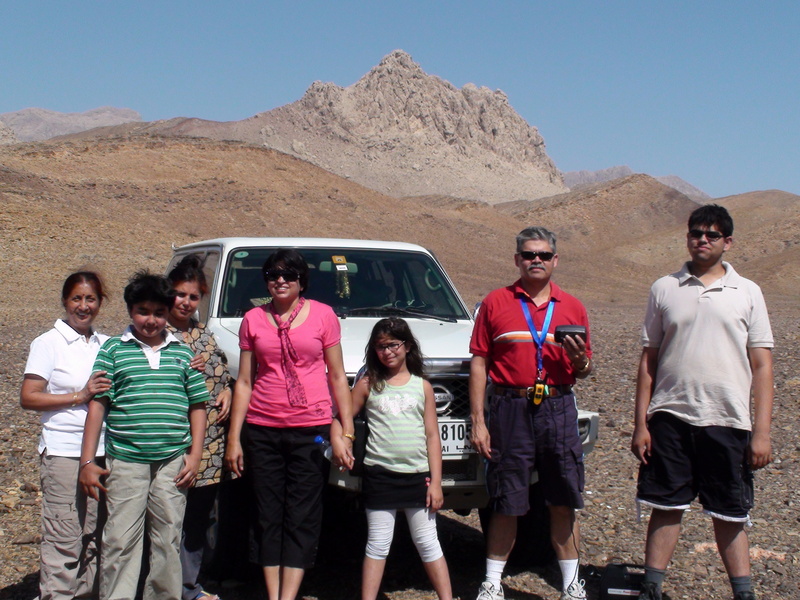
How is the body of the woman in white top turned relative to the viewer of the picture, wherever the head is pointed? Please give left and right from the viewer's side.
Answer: facing the viewer and to the right of the viewer

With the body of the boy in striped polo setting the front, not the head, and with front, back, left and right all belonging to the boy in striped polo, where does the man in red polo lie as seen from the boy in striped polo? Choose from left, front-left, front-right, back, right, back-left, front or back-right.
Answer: left

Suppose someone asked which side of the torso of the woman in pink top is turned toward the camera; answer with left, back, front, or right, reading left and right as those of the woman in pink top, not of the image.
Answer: front

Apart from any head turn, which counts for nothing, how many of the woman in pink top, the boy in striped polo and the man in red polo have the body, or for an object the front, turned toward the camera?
3

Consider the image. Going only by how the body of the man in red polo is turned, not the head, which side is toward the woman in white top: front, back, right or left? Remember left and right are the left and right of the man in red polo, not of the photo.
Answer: right

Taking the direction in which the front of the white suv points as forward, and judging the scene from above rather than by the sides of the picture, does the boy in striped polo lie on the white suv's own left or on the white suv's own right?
on the white suv's own right

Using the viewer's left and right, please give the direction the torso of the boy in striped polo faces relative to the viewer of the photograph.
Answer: facing the viewer

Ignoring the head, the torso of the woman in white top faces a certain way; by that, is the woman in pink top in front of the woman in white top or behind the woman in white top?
in front
